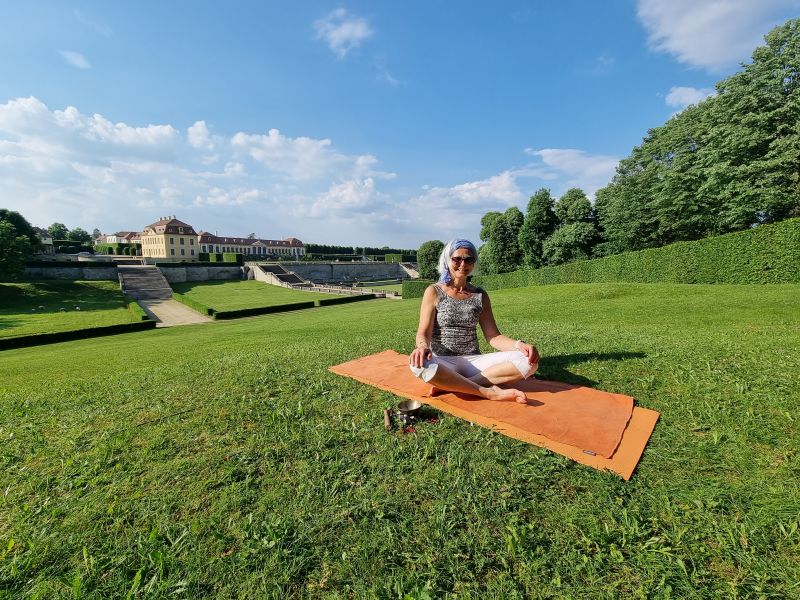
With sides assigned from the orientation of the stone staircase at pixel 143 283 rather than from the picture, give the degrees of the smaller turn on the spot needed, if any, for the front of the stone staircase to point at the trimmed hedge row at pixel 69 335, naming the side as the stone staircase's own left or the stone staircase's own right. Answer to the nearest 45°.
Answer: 0° — it already faces it

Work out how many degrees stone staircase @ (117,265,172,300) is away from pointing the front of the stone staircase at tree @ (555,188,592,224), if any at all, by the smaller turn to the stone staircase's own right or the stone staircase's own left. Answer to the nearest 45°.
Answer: approximately 45° to the stone staircase's own left

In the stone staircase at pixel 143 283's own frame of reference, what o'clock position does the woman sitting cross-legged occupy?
The woman sitting cross-legged is roughly at 12 o'clock from the stone staircase.

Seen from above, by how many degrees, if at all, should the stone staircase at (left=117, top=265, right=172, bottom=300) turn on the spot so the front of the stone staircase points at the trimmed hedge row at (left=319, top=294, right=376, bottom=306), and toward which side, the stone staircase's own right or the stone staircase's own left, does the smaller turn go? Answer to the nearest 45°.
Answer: approximately 45° to the stone staircase's own left

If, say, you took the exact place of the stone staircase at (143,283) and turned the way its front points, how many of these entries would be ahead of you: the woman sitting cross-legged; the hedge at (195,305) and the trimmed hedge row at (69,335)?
3

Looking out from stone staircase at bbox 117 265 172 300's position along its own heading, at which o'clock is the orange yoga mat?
The orange yoga mat is roughly at 12 o'clock from the stone staircase.

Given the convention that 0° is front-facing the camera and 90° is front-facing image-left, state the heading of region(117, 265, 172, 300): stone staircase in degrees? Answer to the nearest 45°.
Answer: approximately 0°

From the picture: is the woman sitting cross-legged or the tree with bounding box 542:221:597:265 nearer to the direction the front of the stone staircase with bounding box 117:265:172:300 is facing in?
the woman sitting cross-legged
